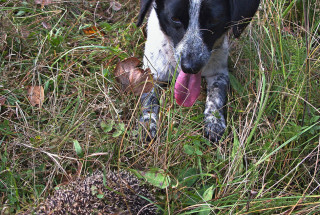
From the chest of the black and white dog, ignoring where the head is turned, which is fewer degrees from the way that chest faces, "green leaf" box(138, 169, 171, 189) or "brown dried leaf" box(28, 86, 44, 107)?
the green leaf

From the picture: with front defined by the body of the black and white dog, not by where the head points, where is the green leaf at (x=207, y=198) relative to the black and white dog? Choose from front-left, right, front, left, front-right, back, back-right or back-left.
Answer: front

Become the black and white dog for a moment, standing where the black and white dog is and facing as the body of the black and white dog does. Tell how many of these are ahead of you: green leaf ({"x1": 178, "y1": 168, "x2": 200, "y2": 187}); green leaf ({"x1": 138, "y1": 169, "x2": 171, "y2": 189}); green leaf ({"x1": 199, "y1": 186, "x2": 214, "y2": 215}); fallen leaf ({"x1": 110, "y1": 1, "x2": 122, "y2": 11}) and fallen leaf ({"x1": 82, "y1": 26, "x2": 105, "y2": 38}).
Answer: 3

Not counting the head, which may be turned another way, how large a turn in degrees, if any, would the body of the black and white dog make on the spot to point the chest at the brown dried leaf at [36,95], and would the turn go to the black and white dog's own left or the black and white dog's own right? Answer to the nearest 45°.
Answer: approximately 90° to the black and white dog's own right

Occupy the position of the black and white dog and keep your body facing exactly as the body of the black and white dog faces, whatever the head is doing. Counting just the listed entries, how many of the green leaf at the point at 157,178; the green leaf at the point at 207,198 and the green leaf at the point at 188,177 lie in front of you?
3

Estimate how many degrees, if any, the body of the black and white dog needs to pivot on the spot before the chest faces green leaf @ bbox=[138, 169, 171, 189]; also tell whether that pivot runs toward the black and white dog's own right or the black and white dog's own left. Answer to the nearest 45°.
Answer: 0° — it already faces it

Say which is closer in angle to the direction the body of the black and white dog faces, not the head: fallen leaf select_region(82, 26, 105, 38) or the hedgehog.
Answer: the hedgehog

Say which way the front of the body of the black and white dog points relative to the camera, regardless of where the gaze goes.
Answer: toward the camera

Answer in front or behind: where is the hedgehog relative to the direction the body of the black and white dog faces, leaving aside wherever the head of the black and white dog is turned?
in front

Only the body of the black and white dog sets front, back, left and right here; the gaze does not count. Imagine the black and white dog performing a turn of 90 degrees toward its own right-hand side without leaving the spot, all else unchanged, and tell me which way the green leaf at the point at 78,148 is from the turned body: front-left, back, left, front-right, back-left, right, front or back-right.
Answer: front-left

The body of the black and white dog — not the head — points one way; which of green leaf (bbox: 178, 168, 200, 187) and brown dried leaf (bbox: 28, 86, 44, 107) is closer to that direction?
the green leaf

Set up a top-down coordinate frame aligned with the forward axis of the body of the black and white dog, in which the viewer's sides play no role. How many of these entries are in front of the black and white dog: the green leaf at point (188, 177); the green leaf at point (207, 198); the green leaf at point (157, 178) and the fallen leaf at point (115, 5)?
3

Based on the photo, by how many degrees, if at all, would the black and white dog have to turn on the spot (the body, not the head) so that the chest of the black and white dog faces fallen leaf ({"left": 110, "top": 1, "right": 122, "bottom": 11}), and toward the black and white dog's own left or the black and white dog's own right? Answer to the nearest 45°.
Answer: approximately 135° to the black and white dog's own right

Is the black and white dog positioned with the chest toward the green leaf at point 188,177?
yes
